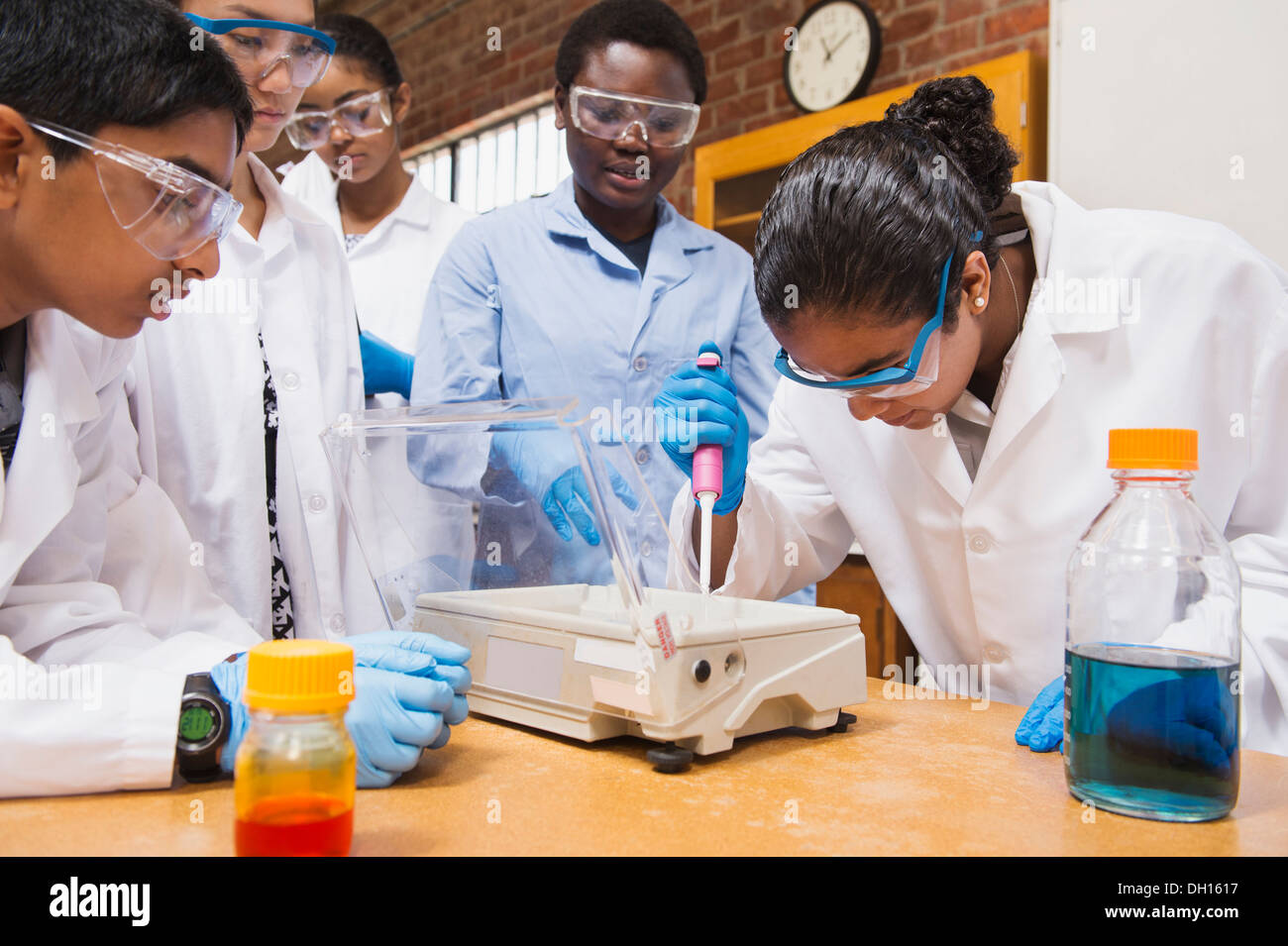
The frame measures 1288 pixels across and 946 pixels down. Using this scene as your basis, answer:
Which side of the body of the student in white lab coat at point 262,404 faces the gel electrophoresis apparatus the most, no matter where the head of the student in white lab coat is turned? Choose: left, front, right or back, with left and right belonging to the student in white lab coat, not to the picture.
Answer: front

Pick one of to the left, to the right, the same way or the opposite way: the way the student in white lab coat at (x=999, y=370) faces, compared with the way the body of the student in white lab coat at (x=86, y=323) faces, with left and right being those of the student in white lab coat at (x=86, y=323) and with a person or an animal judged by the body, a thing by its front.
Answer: the opposite way

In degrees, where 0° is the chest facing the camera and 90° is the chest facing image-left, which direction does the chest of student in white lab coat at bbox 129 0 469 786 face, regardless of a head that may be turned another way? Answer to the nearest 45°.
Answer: approximately 315°

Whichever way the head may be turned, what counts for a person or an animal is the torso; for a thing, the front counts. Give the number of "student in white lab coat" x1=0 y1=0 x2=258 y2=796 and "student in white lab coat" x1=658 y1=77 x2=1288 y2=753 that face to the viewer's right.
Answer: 1

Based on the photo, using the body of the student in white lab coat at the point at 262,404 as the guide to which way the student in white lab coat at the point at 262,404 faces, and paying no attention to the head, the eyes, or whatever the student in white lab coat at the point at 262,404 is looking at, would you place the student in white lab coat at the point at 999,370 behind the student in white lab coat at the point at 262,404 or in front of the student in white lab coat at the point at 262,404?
in front

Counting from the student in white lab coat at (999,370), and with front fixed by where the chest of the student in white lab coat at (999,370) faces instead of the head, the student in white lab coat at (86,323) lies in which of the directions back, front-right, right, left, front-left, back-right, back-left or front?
front

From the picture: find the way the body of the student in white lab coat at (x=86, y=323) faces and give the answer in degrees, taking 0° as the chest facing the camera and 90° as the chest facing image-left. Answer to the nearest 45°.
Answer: approximately 270°

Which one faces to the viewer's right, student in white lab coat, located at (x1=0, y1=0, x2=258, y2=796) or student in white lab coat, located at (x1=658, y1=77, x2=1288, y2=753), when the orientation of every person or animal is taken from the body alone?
student in white lab coat, located at (x1=0, y1=0, x2=258, y2=796)

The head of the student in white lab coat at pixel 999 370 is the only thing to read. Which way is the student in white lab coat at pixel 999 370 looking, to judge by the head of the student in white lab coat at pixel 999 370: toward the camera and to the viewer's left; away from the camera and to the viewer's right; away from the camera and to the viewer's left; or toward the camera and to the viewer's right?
toward the camera and to the viewer's left

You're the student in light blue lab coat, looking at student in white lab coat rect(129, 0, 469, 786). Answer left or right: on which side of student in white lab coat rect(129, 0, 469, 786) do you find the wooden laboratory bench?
left

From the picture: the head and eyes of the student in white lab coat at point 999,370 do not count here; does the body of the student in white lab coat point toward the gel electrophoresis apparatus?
yes

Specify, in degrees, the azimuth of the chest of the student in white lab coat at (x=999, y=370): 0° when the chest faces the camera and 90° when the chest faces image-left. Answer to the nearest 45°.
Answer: approximately 45°
